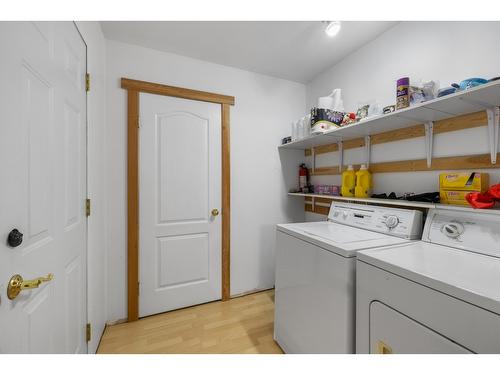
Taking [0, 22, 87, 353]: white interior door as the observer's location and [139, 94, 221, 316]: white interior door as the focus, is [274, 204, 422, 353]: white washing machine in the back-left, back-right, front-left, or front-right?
front-right

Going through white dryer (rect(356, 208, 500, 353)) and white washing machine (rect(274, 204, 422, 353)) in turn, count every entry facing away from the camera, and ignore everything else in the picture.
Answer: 0

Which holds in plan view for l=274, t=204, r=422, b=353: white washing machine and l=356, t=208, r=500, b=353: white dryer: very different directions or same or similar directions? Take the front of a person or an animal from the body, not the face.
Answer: same or similar directions

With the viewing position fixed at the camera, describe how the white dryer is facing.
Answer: facing the viewer and to the left of the viewer

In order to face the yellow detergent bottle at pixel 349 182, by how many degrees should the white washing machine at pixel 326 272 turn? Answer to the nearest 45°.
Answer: approximately 135° to its right

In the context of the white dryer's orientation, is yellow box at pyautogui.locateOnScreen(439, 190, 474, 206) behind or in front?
behind

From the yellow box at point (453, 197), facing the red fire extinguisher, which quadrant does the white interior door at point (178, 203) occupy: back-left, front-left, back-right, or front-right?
front-left

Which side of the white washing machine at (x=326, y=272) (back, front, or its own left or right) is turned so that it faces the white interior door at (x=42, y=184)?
front

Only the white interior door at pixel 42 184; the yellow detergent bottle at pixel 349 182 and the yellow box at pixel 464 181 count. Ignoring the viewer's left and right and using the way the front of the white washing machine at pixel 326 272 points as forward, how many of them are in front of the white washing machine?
1
